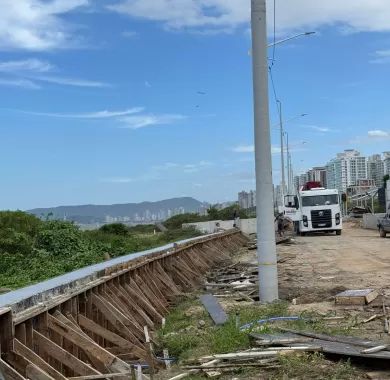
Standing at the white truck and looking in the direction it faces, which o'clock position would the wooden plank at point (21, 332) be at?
The wooden plank is roughly at 12 o'clock from the white truck.

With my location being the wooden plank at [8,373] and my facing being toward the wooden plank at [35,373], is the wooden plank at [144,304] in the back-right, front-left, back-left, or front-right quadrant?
front-left

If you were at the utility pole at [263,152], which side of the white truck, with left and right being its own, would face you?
front

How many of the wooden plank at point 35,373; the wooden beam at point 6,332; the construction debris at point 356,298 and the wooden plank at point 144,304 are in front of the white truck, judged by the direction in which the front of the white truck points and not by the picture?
4

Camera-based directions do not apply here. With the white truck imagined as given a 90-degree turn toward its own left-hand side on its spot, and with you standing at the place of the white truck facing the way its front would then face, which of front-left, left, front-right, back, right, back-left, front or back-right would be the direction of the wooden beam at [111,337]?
right

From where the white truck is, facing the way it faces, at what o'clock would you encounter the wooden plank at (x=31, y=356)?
The wooden plank is roughly at 12 o'clock from the white truck.

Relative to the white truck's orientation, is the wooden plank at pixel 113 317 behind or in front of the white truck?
in front

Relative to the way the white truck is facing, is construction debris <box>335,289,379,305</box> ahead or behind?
ahead

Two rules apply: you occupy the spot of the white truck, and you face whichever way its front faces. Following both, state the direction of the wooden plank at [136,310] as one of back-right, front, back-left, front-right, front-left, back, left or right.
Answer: front

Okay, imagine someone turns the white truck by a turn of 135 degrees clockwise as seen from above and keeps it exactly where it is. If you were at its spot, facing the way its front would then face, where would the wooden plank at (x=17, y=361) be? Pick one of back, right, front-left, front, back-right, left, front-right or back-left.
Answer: back-left

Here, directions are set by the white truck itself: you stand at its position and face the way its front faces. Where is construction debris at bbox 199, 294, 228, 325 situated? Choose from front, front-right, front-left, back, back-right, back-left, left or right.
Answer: front

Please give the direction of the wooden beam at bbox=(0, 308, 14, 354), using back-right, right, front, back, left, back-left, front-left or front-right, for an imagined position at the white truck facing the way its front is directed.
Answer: front

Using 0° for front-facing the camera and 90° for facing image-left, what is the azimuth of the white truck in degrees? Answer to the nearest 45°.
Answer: approximately 0°

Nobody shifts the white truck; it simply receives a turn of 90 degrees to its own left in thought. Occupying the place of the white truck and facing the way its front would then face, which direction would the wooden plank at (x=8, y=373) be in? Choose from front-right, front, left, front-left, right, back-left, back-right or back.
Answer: right
